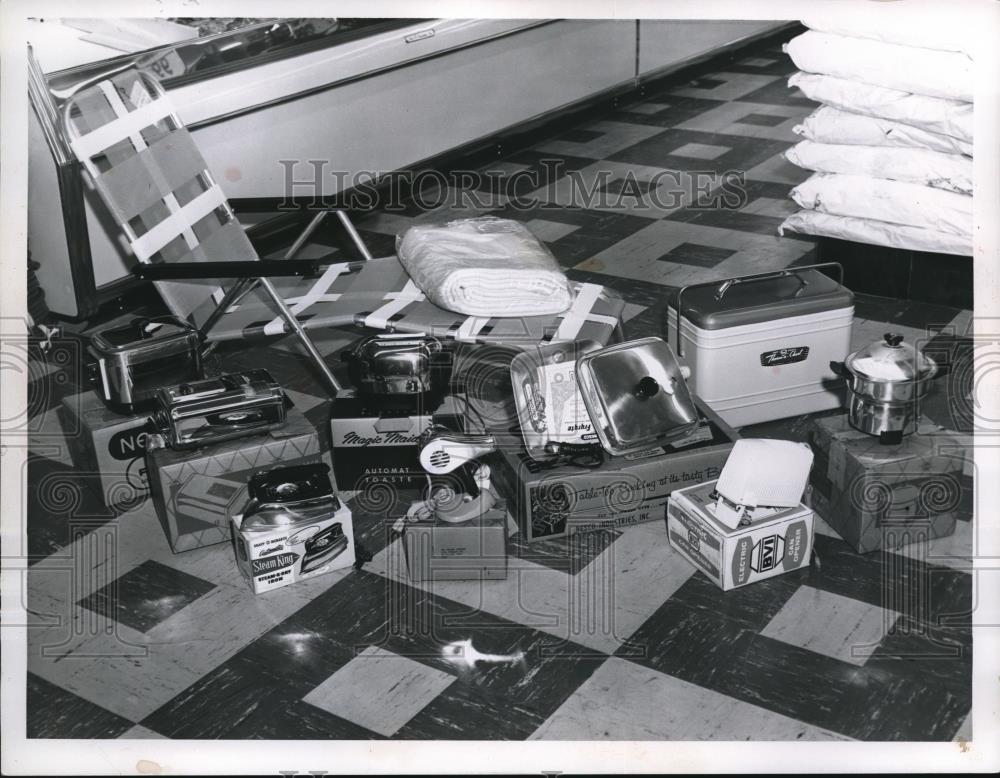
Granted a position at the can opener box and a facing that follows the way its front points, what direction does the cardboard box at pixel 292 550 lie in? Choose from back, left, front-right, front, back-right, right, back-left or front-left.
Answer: back-right

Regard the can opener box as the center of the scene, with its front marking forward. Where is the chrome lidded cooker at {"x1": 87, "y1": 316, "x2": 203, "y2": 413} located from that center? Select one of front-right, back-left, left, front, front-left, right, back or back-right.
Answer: back-right

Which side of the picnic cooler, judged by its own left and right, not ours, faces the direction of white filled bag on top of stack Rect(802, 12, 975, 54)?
back

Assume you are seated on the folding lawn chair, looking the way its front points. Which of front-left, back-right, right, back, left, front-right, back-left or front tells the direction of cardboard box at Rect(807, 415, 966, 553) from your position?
front-right

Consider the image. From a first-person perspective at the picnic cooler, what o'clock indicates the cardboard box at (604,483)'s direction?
The cardboard box is roughly at 1 o'clock from the picnic cooler.

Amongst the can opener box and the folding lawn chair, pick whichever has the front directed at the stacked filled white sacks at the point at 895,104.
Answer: the folding lawn chair

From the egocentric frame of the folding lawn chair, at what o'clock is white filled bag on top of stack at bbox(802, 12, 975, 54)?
The white filled bag on top of stack is roughly at 12 o'clock from the folding lawn chair.

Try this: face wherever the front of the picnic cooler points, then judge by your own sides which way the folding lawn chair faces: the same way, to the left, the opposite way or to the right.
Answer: to the left

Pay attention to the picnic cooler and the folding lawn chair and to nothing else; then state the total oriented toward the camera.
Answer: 1

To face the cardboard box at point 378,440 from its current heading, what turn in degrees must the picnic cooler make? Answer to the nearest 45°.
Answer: approximately 45° to its right

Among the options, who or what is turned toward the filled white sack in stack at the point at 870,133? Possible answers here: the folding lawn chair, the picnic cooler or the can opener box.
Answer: the folding lawn chair

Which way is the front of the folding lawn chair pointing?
to the viewer's right

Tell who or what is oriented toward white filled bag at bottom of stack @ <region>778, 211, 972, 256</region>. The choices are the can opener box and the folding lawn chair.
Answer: the folding lawn chair

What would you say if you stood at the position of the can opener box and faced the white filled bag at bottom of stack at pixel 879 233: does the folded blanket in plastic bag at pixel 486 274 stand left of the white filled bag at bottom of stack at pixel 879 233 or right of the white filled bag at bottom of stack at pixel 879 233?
left
